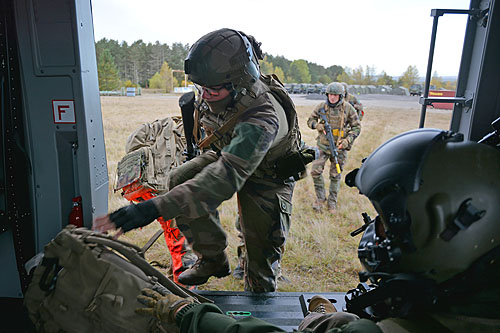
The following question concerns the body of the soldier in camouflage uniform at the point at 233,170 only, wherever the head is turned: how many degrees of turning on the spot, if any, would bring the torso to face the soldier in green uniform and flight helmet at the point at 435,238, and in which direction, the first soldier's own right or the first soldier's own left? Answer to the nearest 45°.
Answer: approximately 45° to the first soldier's own left

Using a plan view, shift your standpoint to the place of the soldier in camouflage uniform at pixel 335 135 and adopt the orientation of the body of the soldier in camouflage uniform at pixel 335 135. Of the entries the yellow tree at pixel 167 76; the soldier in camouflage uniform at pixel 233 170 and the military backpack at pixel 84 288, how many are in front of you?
2

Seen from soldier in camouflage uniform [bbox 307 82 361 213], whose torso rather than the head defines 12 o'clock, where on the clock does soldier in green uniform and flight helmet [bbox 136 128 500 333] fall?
soldier in green uniform and flight helmet [bbox 136 128 500 333] is roughly at 12 o'clock from soldier in camouflage uniform [bbox 307 82 361 213].

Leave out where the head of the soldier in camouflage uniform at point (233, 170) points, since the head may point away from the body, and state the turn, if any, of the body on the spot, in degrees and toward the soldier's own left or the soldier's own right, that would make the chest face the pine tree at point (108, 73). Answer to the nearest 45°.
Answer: approximately 135° to the soldier's own right

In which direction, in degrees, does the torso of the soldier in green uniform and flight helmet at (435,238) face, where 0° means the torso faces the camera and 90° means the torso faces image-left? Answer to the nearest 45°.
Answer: approximately 90°

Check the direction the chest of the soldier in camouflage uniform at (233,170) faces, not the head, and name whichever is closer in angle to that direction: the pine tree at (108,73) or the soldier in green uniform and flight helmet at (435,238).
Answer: the soldier in green uniform and flight helmet

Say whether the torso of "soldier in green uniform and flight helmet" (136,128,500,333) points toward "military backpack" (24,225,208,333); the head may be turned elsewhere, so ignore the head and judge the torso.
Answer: yes

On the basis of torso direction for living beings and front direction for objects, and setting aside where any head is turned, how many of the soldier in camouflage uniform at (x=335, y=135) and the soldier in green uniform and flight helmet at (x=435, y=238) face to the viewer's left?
1

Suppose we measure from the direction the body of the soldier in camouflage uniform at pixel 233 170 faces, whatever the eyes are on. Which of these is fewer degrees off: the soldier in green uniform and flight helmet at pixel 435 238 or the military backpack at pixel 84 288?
the military backpack

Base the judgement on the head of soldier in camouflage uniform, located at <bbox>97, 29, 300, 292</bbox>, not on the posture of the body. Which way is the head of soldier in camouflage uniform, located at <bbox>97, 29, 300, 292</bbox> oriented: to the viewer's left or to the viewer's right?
to the viewer's left

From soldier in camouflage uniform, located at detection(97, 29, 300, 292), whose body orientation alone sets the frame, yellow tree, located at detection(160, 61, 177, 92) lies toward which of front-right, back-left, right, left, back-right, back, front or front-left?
back-right

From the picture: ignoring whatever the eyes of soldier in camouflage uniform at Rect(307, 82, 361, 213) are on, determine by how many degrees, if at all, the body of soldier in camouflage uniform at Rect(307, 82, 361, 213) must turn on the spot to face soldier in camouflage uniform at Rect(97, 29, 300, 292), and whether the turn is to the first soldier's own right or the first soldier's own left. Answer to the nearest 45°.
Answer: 0° — they already face them

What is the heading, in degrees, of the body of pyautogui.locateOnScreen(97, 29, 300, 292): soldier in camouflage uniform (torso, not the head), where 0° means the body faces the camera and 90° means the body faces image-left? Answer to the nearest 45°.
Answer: approximately 45°
